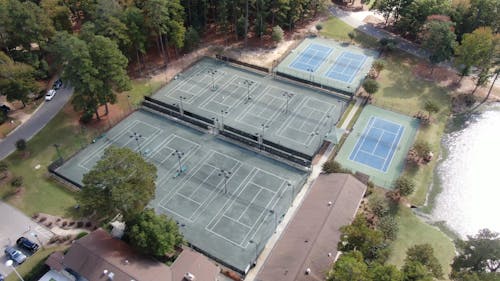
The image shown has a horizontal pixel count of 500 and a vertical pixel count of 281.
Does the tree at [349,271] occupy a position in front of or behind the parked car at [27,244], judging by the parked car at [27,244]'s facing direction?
in front

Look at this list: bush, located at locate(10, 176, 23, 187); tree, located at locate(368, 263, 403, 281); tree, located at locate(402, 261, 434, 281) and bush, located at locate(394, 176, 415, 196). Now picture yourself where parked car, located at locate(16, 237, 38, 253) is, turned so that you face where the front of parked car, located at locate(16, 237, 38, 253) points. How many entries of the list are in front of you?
3

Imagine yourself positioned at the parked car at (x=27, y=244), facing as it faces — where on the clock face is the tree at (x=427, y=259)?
The tree is roughly at 12 o'clock from the parked car.

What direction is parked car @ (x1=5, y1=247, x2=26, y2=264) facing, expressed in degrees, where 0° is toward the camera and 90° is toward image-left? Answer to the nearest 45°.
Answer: approximately 315°

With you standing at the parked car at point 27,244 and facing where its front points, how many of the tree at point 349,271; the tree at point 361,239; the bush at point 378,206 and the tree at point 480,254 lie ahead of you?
4

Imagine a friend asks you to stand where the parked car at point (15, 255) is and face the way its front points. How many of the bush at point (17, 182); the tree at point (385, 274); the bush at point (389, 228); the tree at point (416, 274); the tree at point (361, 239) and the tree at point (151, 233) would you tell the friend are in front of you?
5

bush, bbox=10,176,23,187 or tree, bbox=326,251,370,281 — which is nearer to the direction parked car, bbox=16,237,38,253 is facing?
the tree

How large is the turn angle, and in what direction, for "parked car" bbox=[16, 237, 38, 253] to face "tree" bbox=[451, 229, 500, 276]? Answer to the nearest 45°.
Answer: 0° — it already faces it
